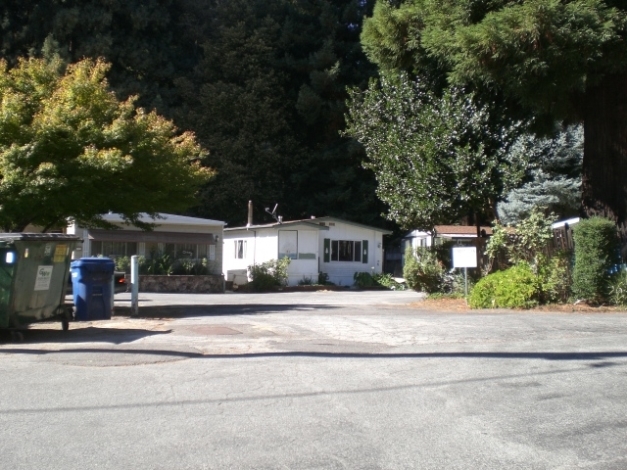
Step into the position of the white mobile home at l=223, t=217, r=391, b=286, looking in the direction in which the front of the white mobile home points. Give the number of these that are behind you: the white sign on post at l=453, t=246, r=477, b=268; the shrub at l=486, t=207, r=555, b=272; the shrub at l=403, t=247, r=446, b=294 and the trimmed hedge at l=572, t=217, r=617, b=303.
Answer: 0

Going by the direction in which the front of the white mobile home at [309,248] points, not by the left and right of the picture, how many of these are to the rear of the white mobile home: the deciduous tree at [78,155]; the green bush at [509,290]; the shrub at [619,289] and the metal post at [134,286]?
0

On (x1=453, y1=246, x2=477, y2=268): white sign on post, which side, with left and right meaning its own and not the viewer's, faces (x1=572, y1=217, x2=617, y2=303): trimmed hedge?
left

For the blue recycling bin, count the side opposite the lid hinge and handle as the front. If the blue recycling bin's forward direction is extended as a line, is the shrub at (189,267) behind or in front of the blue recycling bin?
behind

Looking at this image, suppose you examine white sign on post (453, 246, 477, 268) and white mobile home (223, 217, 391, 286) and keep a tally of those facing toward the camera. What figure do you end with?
2

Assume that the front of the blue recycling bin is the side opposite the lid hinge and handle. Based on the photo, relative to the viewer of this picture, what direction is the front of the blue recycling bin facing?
facing the viewer

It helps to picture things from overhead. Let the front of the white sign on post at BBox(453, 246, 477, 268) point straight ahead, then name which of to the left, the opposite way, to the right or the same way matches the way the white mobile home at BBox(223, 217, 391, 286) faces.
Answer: the same way

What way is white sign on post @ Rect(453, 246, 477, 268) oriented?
toward the camera

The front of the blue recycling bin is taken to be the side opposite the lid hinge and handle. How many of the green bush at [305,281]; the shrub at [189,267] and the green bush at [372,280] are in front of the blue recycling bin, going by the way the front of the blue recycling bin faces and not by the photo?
0

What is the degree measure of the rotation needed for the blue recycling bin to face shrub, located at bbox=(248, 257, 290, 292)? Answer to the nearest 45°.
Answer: approximately 135° to its left

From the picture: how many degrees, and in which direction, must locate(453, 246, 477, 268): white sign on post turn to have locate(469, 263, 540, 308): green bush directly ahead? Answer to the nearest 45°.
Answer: approximately 45° to its left

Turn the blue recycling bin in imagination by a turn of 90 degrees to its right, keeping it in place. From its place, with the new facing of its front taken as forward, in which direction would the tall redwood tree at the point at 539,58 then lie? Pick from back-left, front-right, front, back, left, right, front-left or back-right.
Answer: back

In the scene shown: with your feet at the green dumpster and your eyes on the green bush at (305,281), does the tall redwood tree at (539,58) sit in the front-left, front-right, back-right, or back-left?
front-right

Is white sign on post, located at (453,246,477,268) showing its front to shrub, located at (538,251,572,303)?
no
